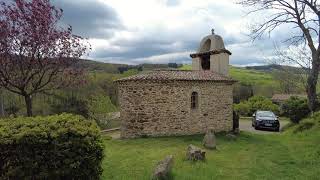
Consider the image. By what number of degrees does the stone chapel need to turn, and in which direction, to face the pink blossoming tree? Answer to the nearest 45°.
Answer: approximately 135° to its right

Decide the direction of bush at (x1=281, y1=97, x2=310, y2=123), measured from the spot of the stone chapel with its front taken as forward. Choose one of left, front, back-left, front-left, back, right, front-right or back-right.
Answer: front-left

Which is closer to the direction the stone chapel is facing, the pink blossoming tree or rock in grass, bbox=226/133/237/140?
the rock in grass

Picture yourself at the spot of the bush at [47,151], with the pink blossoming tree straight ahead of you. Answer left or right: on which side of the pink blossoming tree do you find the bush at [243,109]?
right

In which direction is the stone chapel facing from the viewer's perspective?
to the viewer's right

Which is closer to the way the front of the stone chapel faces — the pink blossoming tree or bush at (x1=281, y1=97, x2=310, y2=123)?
the bush

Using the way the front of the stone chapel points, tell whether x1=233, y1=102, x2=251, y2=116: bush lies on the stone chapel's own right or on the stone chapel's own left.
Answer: on the stone chapel's own left

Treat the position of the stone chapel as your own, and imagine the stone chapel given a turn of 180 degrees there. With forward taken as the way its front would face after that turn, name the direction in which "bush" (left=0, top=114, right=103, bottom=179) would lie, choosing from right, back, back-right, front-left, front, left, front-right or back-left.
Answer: left

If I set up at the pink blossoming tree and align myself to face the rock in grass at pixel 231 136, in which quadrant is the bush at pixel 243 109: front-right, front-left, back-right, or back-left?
front-left
